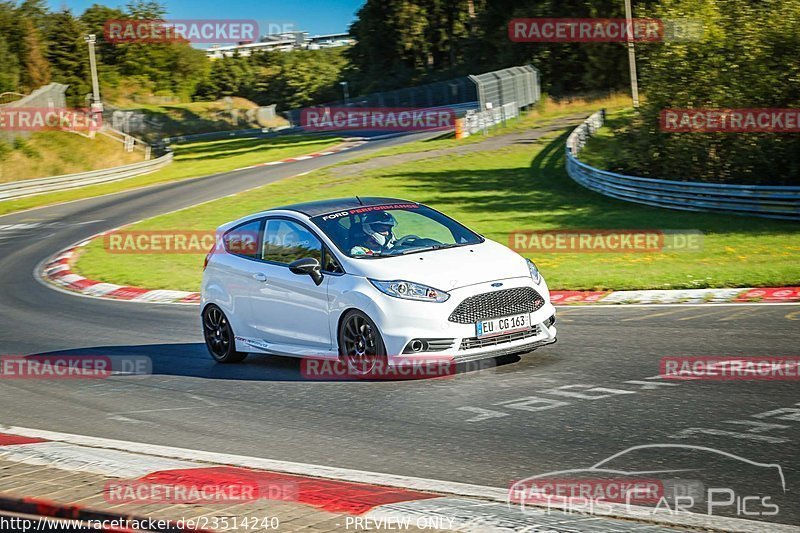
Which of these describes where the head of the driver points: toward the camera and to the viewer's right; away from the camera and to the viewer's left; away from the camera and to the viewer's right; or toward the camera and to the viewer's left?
toward the camera and to the viewer's right

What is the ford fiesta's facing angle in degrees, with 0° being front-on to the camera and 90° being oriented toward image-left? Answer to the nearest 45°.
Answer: approximately 315°

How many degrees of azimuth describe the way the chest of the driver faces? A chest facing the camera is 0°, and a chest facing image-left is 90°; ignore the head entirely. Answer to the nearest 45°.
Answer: approximately 315°

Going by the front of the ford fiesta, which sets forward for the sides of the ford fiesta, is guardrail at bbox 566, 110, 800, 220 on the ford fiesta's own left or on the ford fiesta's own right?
on the ford fiesta's own left

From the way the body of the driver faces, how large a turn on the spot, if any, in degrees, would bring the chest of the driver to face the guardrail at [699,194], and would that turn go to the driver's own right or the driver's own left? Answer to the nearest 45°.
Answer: approximately 90° to the driver's own left

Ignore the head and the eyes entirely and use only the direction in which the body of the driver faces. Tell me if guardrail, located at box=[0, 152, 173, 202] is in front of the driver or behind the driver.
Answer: behind
